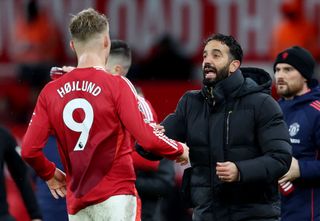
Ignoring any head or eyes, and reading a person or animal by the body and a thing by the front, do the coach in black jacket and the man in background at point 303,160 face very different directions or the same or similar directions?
same or similar directions

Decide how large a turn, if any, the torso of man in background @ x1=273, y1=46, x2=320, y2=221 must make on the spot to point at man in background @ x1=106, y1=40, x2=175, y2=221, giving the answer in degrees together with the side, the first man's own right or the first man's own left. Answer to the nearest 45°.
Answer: approximately 45° to the first man's own right

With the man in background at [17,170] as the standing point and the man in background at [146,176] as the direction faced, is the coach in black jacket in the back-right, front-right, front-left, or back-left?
front-right

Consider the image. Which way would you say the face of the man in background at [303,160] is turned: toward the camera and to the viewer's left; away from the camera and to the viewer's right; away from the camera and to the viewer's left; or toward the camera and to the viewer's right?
toward the camera and to the viewer's left

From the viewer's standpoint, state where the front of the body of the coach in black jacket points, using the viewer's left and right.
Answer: facing the viewer and to the left of the viewer

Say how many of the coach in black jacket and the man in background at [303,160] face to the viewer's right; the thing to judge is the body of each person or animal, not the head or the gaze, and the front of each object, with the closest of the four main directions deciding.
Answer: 0

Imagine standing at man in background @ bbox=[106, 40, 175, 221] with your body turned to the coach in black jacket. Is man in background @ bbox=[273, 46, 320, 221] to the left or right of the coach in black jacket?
left

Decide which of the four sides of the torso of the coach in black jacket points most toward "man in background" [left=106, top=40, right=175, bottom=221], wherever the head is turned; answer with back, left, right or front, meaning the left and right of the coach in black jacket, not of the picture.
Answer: right
